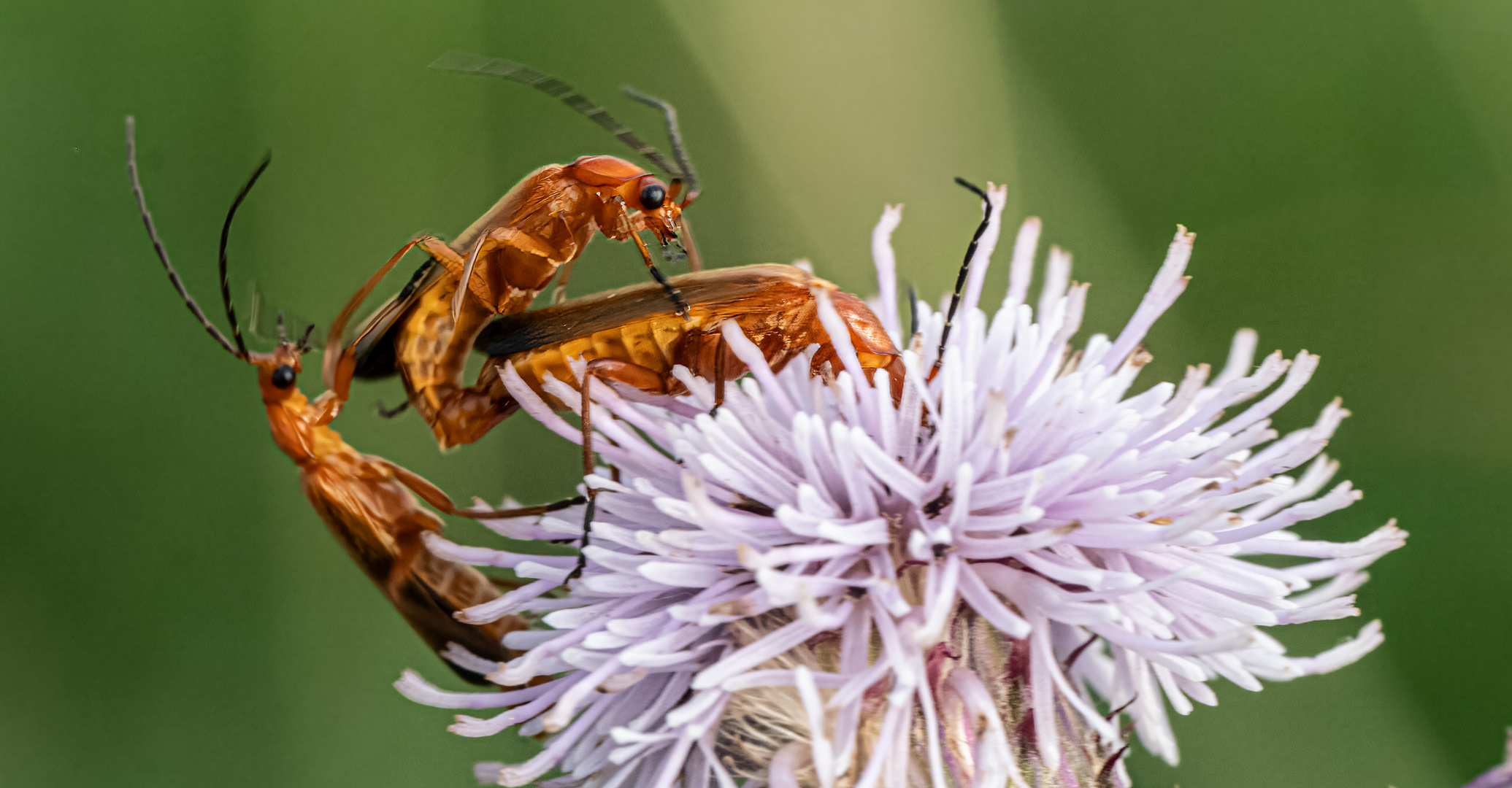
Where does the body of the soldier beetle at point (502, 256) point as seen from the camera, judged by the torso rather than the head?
to the viewer's right

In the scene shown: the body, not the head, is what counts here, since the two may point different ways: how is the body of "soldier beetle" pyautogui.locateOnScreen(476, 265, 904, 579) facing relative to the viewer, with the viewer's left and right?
facing to the right of the viewer
